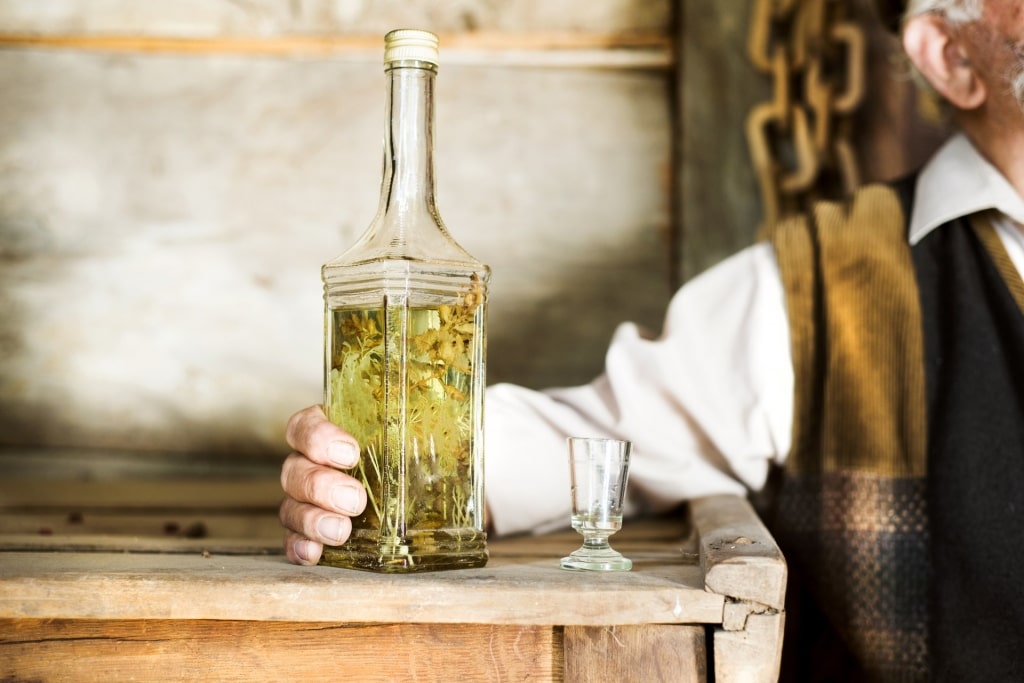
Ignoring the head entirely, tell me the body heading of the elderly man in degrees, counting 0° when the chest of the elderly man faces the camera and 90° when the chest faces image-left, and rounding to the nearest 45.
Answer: approximately 0°

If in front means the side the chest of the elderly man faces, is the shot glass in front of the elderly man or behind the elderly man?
in front

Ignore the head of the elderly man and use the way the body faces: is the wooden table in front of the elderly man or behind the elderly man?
in front
